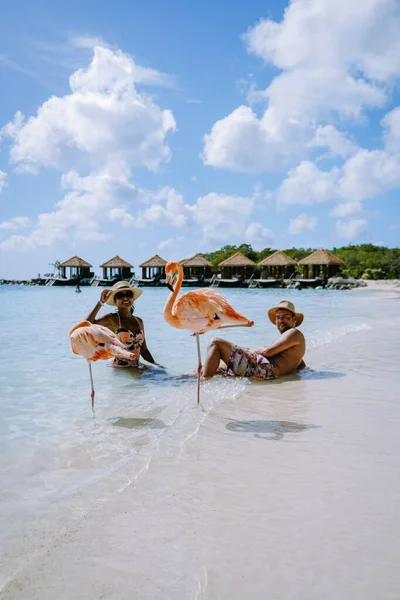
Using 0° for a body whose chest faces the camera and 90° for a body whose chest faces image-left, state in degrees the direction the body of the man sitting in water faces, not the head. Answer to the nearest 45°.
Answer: approximately 90°

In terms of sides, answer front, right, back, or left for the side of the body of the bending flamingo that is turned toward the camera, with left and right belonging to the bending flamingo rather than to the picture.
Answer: left

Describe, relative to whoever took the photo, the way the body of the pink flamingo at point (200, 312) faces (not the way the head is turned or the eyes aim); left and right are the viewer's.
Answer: facing to the left of the viewer

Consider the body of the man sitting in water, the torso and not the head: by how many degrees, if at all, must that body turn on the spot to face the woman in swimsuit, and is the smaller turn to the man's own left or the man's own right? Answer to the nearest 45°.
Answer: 0° — they already face them
